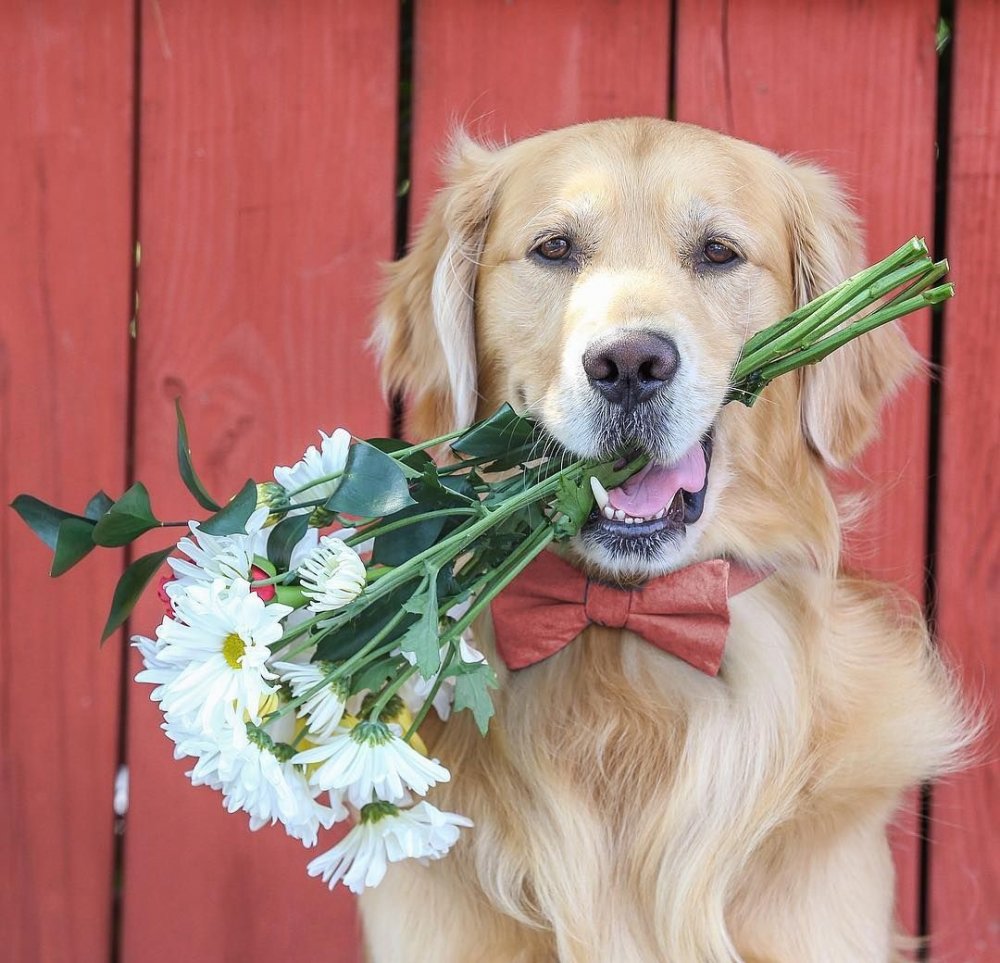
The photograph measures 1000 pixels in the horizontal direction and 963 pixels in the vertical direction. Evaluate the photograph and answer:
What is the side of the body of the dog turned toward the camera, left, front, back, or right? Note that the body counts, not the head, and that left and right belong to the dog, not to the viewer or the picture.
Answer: front
